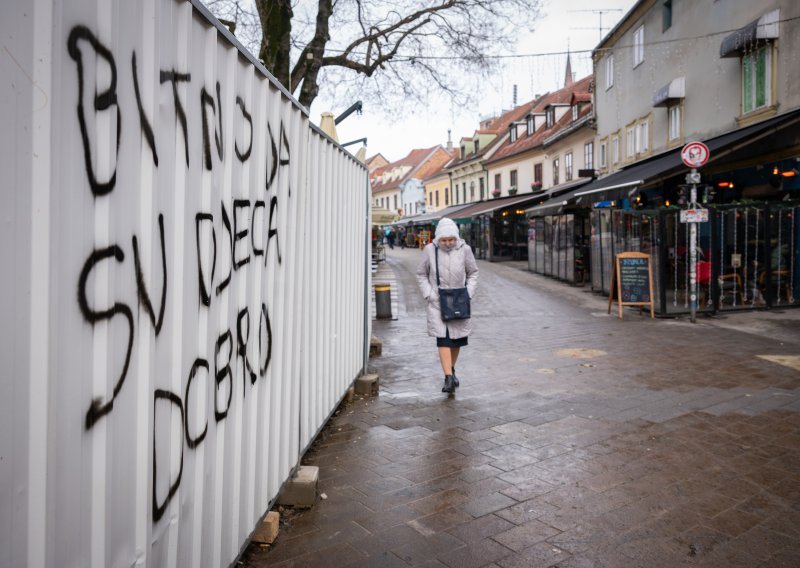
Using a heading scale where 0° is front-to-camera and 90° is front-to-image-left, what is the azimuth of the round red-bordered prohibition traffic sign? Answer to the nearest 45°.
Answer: approximately 0°

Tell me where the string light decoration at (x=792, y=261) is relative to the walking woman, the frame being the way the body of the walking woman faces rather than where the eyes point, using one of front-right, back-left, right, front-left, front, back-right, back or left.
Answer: back-left

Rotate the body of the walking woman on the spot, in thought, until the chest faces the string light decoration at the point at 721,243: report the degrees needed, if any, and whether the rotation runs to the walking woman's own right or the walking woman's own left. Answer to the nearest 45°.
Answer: approximately 135° to the walking woman's own left

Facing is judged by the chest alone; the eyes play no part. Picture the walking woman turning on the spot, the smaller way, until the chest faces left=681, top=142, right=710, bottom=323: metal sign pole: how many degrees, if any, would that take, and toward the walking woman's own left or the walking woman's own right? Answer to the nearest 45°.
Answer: approximately 135° to the walking woman's own left

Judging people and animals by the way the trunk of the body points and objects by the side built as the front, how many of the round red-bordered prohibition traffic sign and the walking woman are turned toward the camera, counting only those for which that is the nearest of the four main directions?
2

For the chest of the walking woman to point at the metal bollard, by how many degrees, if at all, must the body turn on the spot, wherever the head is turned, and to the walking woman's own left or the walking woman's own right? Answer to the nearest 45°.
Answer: approximately 180°
